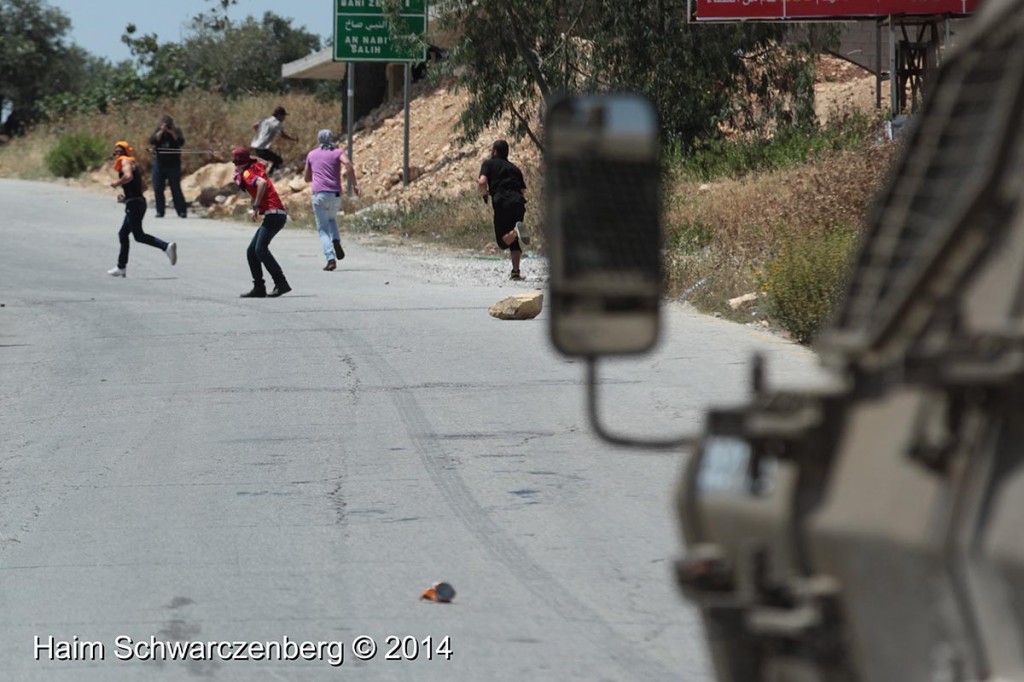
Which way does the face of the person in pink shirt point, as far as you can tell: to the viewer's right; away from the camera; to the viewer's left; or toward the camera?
away from the camera

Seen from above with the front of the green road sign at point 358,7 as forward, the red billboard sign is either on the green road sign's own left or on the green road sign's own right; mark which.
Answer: on the green road sign's own left

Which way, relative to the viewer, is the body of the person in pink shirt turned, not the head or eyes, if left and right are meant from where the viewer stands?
facing away from the viewer

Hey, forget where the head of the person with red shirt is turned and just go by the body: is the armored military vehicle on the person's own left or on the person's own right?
on the person's own left

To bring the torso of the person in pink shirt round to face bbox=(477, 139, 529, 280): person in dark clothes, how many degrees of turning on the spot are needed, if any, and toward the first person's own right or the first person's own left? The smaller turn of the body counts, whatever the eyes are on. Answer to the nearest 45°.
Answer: approximately 135° to the first person's own right

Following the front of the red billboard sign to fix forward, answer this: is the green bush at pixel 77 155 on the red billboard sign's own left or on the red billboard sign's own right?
on the red billboard sign's own right

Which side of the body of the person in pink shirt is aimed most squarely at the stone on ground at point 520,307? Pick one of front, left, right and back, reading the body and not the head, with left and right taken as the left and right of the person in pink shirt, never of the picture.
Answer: back

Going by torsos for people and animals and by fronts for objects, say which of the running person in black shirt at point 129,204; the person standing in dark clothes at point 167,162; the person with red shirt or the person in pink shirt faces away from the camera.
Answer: the person in pink shirt

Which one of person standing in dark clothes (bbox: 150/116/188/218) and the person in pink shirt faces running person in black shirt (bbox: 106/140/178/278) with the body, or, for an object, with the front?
the person standing in dark clothes

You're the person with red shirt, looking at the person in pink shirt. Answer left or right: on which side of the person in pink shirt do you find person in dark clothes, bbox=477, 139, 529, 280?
right

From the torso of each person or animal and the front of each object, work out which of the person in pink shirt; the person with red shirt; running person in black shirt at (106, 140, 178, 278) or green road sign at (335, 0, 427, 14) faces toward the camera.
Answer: the green road sign

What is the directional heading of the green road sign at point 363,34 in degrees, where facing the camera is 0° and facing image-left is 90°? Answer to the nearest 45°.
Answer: approximately 0°

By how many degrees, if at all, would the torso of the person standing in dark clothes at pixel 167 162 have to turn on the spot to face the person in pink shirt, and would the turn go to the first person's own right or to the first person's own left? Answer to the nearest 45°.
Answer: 0° — they already face them

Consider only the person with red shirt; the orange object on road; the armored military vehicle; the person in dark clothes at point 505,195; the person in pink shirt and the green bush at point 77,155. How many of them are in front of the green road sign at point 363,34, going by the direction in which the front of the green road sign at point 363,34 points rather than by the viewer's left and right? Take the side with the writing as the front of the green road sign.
5

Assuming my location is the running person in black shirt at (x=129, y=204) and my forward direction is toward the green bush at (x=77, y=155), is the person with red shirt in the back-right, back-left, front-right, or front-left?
back-right
